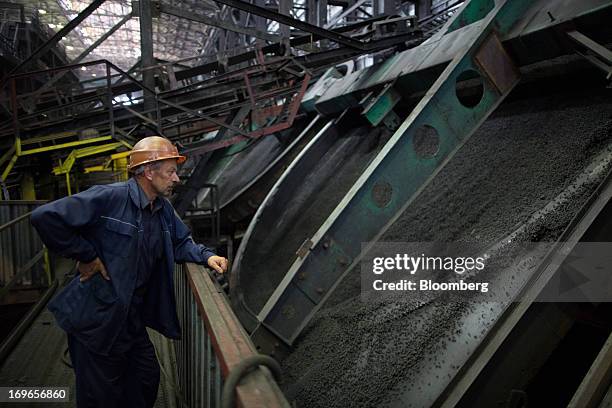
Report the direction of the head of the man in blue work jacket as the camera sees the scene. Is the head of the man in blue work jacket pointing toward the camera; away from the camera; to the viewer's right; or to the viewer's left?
to the viewer's right

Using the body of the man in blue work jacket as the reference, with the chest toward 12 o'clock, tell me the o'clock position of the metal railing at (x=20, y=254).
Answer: The metal railing is roughly at 7 o'clock from the man in blue work jacket.

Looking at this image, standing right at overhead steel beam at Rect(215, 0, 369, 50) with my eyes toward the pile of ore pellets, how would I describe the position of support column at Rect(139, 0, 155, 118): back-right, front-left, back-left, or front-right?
back-right

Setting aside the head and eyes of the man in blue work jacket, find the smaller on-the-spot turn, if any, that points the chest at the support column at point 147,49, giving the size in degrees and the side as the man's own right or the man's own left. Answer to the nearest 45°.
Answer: approximately 135° to the man's own left

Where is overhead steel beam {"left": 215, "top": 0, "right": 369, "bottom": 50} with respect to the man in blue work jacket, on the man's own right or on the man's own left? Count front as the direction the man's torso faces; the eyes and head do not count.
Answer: on the man's own left

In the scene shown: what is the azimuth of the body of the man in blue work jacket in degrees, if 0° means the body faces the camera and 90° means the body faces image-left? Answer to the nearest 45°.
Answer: approximately 315°
